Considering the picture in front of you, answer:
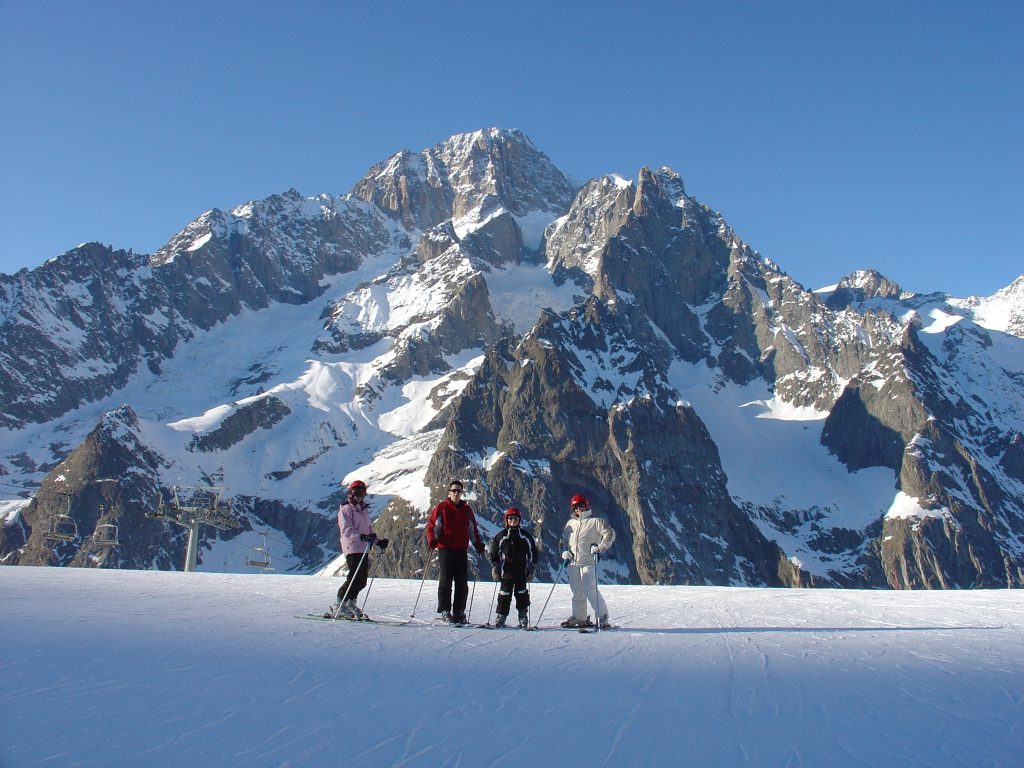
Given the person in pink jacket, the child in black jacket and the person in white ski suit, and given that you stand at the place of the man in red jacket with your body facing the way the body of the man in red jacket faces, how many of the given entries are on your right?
1

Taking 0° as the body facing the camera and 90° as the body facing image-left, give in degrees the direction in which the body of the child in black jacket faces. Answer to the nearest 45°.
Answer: approximately 0°

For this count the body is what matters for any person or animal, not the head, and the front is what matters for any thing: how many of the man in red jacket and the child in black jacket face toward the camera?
2

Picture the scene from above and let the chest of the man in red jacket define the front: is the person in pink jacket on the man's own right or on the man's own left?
on the man's own right

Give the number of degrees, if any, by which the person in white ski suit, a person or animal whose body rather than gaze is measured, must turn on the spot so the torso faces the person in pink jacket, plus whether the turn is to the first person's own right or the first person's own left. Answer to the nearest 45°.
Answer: approximately 45° to the first person's own right

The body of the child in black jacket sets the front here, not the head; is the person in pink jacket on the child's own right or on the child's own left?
on the child's own right

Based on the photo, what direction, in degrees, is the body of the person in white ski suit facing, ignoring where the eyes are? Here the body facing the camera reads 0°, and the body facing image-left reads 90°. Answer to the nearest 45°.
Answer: approximately 45°

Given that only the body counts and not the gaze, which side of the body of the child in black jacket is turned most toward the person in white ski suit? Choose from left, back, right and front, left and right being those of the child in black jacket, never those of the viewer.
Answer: left

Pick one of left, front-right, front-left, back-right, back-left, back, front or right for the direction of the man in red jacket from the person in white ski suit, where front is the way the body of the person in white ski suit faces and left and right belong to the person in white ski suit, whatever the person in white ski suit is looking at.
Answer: front-right

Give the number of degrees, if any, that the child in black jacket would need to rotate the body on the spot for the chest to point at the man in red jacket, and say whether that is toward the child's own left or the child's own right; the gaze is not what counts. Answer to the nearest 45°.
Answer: approximately 90° to the child's own right
